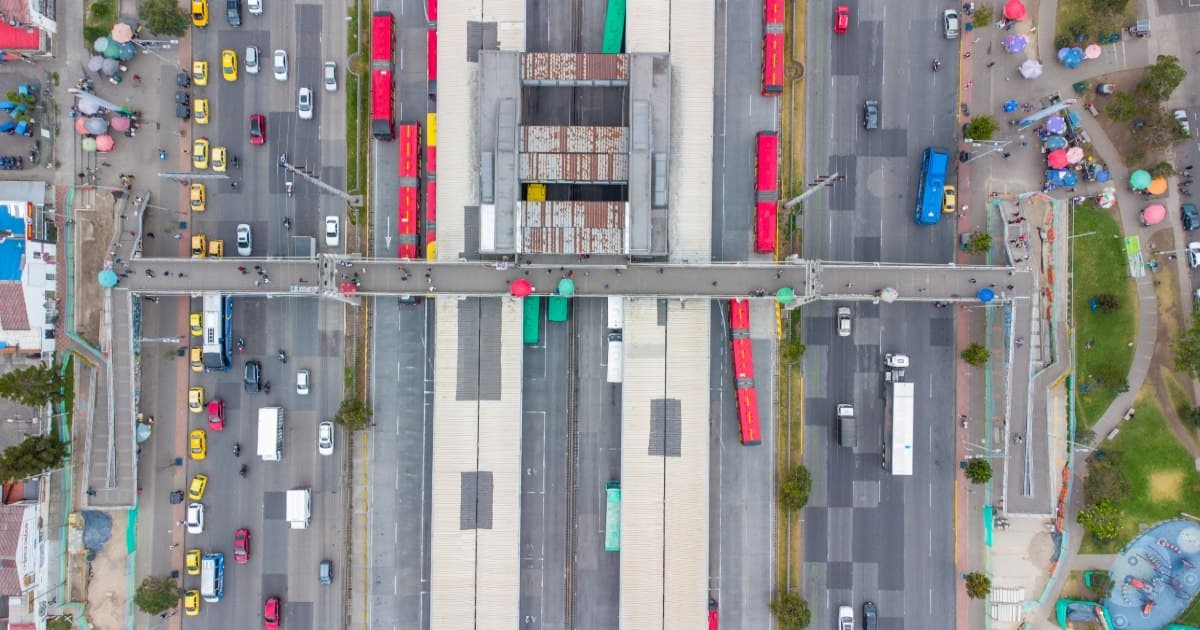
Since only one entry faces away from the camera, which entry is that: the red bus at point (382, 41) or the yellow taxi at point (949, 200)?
the yellow taxi

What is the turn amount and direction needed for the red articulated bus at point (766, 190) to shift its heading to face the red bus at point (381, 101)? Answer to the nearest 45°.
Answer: approximately 90° to its left

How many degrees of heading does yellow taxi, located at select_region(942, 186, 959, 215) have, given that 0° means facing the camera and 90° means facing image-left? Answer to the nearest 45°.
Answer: approximately 180°

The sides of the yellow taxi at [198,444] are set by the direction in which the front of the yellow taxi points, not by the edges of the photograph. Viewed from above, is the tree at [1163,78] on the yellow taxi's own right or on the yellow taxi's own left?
on the yellow taxi's own left

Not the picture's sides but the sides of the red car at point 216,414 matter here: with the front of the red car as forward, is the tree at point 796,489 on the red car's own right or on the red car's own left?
on the red car's own left

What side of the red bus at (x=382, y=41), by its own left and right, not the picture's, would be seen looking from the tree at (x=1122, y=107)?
left

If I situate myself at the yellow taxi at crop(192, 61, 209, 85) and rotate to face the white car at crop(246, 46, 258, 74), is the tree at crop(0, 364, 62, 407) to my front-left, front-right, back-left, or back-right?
back-right
